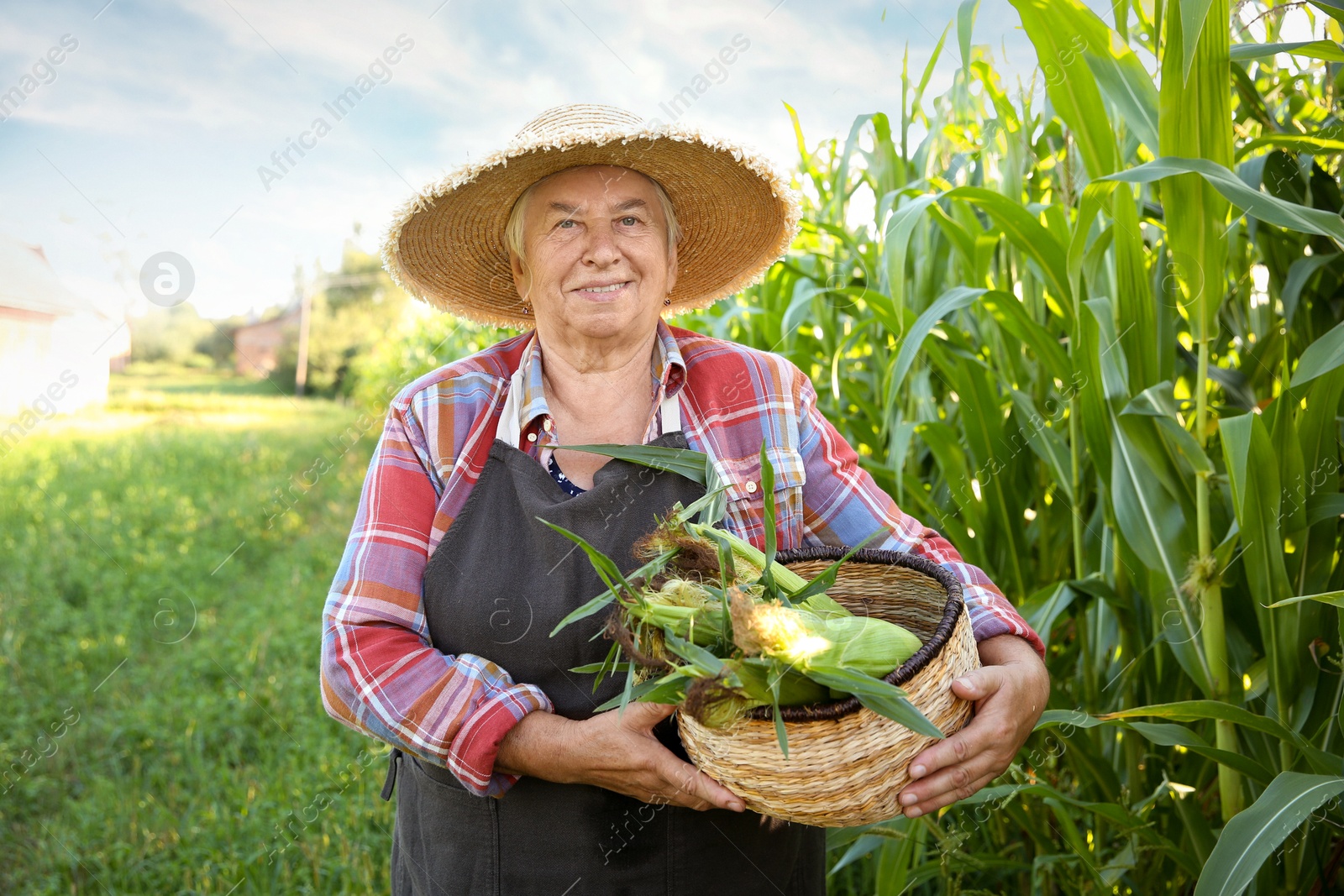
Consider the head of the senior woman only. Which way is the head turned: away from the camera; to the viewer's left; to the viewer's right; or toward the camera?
toward the camera

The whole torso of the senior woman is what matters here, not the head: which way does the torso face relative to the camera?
toward the camera

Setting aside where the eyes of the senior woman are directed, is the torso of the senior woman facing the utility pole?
no
